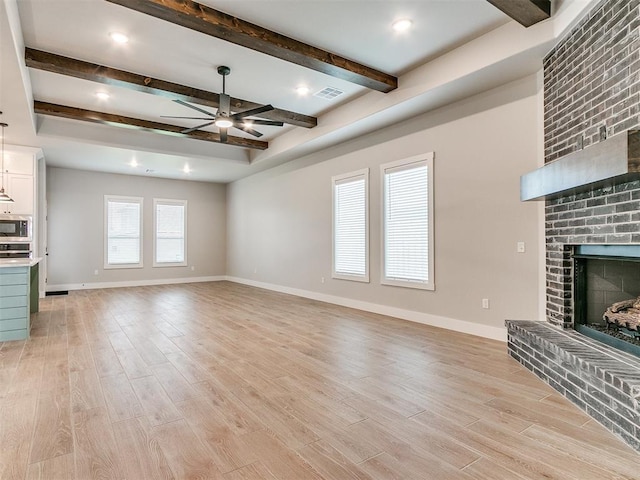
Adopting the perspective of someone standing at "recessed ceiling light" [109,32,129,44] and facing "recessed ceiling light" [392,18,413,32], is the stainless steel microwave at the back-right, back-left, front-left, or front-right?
back-left

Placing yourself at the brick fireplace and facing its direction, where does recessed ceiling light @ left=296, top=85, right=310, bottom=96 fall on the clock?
The recessed ceiling light is roughly at 2 o'clock from the brick fireplace.

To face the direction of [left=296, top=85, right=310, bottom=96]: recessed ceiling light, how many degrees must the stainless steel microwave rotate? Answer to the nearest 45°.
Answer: approximately 45° to its left

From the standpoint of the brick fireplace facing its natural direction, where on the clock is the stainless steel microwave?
The stainless steel microwave is roughly at 1 o'clock from the brick fireplace.

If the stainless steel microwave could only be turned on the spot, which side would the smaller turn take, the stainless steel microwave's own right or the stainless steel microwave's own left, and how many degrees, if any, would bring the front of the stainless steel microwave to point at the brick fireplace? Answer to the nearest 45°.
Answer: approximately 45° to the stainless steel microwave's own left
